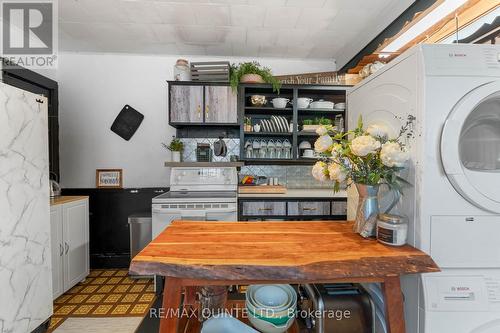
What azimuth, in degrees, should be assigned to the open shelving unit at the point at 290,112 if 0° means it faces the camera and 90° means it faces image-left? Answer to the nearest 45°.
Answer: approximately 0°

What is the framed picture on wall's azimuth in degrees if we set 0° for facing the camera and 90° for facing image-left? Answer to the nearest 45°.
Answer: approximately 0°

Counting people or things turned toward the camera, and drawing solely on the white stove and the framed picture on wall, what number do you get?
2

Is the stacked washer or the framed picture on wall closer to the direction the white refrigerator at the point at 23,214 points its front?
the stacked washer

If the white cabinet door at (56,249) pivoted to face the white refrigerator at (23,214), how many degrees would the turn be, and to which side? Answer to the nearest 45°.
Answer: approximately 45° to its right

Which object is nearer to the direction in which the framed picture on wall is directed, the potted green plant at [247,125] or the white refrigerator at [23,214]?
the white refrigerator

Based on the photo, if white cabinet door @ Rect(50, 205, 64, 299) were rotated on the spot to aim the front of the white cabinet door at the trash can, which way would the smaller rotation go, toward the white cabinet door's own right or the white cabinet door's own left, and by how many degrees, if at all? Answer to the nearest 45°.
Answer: approximately 45° to the white cabinet door's own left

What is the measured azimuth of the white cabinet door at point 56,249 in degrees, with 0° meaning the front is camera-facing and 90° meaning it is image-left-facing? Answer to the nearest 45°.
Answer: approximately 315°
